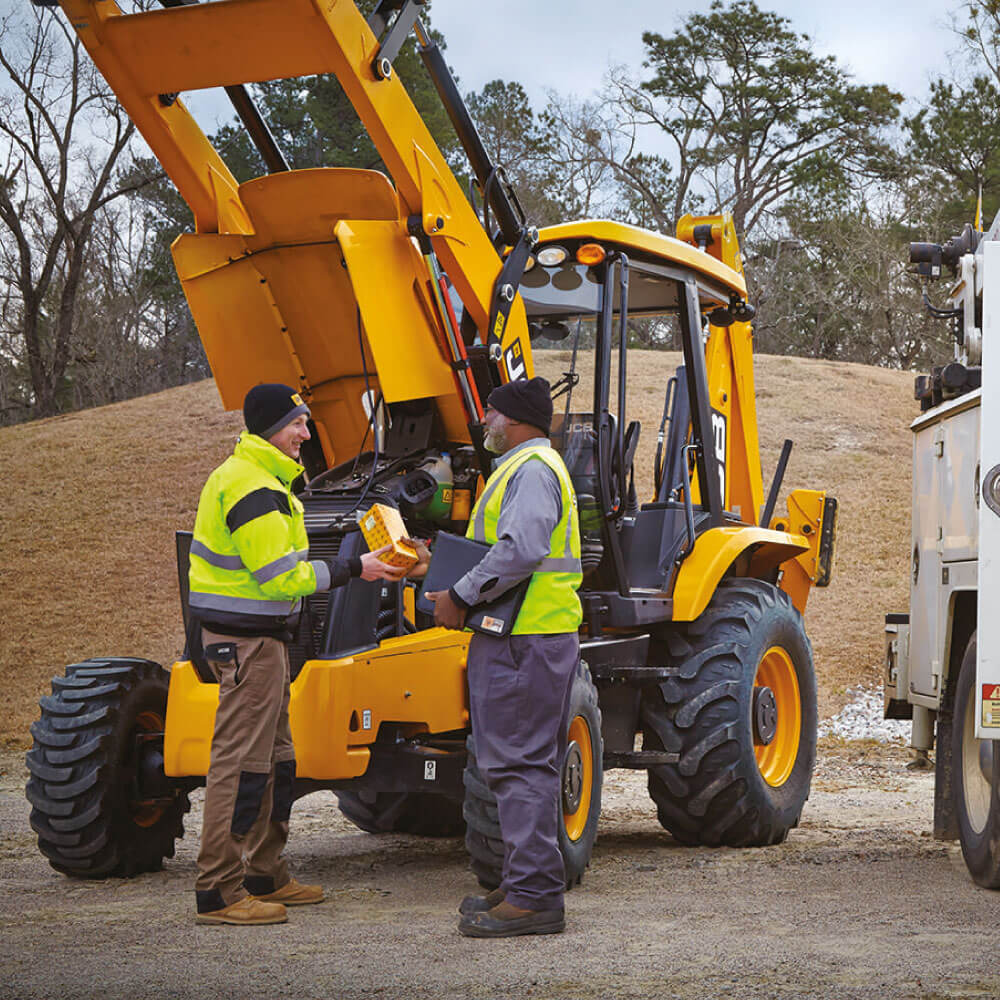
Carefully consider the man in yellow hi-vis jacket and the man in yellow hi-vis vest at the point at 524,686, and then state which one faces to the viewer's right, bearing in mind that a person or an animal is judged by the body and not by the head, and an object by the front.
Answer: the man in yellow hi-vis jacket

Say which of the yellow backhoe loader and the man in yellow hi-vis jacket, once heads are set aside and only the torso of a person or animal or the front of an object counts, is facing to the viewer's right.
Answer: the man in yellow hi-vis jacket

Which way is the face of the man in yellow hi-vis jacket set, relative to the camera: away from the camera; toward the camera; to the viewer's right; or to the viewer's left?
to the viewer's right

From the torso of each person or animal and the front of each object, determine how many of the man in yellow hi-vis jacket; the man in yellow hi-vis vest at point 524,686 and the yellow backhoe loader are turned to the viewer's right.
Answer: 1

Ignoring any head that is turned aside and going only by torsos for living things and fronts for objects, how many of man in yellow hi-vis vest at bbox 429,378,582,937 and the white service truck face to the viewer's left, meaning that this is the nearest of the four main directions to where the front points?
1

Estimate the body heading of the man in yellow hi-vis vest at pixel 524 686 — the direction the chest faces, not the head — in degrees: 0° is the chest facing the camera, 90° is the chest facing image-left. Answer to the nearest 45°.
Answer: approximately 90°

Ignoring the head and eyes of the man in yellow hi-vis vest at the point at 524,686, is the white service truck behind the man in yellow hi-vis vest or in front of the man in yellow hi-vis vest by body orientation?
behind

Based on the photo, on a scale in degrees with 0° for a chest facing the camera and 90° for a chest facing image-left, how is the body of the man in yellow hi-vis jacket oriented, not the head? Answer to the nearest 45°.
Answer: approximately 270°

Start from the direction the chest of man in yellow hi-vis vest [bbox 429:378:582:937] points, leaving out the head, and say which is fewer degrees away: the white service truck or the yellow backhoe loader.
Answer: the yellow backhoe loader

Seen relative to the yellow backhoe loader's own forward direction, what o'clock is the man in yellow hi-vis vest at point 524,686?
The man in yellow hi-vis vest is roughly at 10 o'clock from the yellow backhoe loader.

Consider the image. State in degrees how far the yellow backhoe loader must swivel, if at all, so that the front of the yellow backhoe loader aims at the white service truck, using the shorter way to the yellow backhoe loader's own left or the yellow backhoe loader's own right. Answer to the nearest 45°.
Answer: approximately 135° to the yellow backhoe loader's own left
